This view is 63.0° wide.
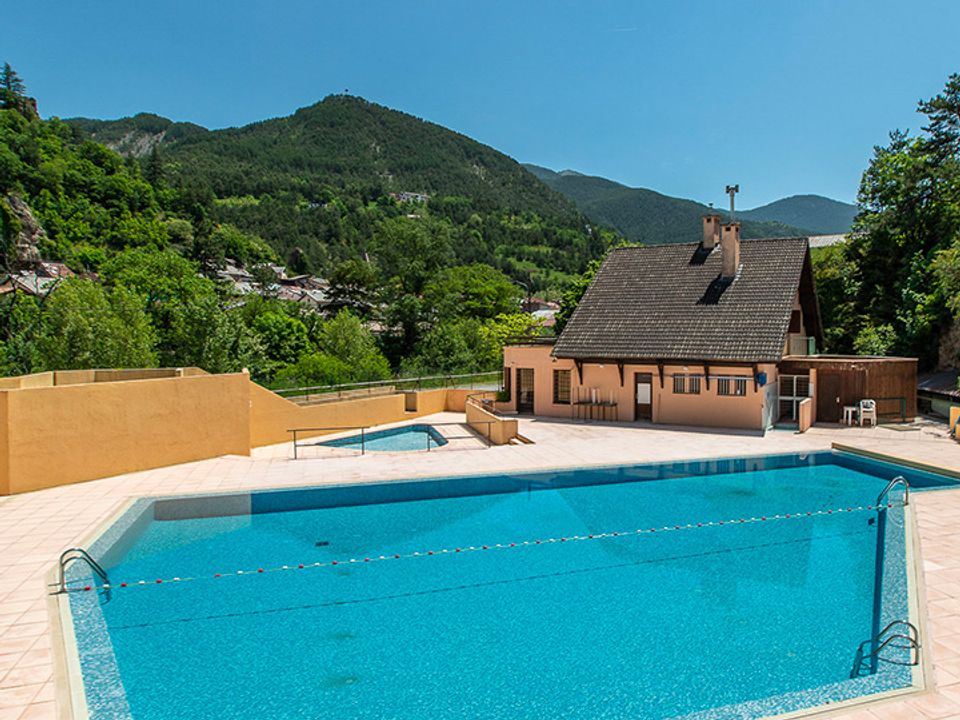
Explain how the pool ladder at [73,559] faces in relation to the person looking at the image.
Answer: facing to the right of the viewer

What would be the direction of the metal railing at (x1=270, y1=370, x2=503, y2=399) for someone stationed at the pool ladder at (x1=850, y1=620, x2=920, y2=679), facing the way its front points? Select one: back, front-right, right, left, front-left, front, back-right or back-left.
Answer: front-right

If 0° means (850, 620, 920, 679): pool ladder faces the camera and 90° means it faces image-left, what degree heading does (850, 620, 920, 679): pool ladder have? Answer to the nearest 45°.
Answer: approximately 90°

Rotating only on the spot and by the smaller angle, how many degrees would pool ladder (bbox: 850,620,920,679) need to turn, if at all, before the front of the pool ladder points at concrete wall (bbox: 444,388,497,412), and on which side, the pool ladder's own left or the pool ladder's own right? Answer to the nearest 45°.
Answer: approximately 45° to the pool ladder's own right

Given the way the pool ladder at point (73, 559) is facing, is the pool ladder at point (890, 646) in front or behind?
in front

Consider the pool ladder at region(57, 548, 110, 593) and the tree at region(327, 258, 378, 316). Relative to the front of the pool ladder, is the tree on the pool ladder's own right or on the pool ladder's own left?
on the pool ladder's own left

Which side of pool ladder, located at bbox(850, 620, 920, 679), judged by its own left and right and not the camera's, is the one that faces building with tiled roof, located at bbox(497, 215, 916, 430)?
right

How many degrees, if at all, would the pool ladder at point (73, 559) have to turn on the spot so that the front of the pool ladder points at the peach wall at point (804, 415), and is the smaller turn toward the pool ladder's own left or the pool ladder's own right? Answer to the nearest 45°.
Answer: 0° — it already faces it

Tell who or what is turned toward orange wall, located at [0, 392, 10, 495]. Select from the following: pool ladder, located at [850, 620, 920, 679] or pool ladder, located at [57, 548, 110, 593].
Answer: pool ladder, located at [850, 620, 920, 679]

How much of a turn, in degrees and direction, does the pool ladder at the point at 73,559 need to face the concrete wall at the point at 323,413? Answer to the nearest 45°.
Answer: approximately 45° to its left

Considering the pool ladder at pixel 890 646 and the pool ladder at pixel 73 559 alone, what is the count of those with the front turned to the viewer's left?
1
